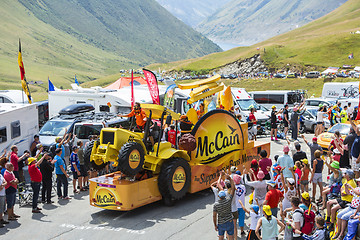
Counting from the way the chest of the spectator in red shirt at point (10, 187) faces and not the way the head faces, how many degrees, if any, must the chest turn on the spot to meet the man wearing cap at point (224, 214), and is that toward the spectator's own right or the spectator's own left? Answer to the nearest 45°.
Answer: approximately 45° to the spectator's own right

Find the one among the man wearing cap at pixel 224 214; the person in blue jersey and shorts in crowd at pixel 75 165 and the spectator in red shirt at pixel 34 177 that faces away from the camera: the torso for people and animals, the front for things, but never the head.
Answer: the man wearing cap

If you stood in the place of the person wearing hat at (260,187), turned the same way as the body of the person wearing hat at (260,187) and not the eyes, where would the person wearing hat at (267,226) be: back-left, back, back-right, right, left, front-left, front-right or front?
back-left

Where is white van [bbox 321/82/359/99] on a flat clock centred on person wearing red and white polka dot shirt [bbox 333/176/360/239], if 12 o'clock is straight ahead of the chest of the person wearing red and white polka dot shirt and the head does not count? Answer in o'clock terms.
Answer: The white van is roughly at 3 o'clock from the person wearing red and white polka dot shirt.

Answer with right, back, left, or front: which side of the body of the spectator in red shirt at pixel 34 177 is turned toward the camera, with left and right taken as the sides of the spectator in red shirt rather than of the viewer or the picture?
right

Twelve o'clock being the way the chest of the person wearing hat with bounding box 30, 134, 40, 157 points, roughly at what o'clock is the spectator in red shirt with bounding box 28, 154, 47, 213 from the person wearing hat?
The spectator in red shirt is roughly at 3 o'clock from the person wearing hat.

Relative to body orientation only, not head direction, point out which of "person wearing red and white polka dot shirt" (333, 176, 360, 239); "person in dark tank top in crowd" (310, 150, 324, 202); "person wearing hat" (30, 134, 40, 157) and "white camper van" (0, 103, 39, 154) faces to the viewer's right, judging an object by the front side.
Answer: "person wearing hat" (30, 134, 40, 157)

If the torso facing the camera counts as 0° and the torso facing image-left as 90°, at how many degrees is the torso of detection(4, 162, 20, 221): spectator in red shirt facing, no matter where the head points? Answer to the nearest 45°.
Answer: approximately 270°

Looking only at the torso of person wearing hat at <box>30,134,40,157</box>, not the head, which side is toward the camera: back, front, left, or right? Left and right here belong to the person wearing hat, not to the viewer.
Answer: right
